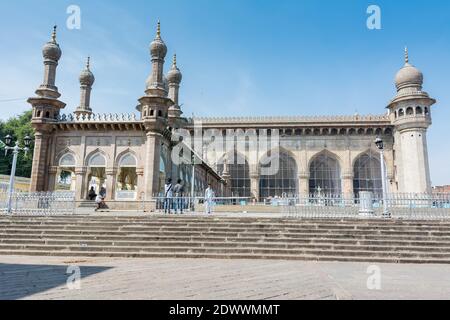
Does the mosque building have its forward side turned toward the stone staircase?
yes

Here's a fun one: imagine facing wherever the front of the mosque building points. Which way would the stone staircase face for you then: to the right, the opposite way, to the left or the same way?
the same way

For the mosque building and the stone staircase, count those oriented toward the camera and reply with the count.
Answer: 2

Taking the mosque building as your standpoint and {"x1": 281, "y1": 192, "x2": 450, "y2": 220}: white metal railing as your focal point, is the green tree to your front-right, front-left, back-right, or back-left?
back-right

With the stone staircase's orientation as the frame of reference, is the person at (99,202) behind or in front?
behind

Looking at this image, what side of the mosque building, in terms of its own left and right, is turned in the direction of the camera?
front

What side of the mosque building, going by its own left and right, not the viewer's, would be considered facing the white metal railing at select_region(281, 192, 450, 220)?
front

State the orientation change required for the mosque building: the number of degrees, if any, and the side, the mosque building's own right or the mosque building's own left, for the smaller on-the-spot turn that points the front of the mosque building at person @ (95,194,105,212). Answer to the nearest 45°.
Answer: approximately 45° to the mosque building's own right

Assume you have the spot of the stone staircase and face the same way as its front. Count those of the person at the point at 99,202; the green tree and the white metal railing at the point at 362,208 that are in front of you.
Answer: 0

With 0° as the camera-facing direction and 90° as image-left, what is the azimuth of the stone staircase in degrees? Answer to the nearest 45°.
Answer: approximately 0°

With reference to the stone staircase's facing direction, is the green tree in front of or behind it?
behind
